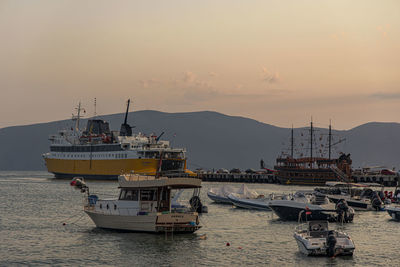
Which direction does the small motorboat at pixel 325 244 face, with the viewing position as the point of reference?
facing away from the viewer and to the left of the viewer

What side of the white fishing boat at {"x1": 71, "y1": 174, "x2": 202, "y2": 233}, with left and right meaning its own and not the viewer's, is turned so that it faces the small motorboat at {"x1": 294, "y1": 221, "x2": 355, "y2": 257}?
back

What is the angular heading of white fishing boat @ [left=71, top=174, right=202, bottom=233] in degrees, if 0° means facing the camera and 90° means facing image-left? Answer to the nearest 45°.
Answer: approximately 135°

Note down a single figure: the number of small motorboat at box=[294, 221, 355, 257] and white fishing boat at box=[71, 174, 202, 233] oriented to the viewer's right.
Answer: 0
